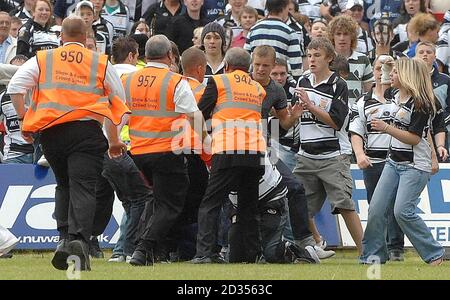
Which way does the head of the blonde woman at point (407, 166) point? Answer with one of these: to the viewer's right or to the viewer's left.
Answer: to the viewer's left

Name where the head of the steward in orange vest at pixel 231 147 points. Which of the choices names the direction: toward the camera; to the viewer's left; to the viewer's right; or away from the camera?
away from the camera

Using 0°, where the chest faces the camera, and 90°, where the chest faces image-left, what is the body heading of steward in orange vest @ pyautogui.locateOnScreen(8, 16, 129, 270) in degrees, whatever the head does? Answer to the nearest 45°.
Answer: approximately 180°

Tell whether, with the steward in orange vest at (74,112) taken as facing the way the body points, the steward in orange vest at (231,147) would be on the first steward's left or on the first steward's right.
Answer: on the first steward's right

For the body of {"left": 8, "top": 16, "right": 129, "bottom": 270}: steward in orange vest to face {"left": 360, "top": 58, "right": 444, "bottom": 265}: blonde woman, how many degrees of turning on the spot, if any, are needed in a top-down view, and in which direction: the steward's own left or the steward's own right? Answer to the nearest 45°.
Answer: approximately 90° to the steward's own right

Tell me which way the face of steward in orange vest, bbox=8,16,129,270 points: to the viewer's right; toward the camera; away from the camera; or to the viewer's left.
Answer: away from the camera
